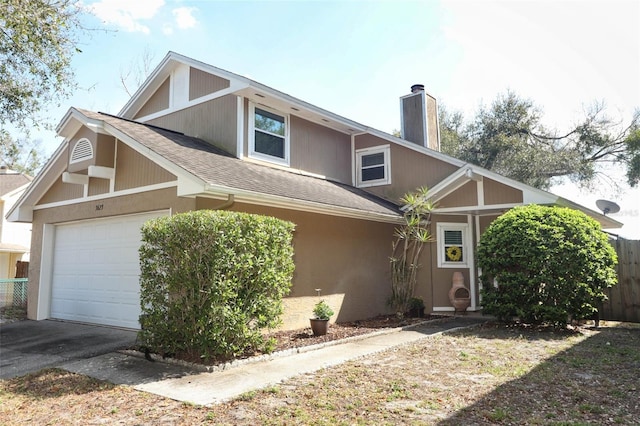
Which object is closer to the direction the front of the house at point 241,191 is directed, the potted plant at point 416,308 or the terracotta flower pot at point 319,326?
the terracotta flower pot

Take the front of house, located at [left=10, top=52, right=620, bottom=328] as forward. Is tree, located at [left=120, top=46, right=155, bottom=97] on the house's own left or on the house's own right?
on the house's own right

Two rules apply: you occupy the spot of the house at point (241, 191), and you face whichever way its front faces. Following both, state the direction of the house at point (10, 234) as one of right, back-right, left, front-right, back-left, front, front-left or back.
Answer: right
